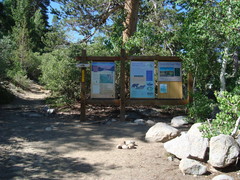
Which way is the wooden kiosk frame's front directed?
toward the camera

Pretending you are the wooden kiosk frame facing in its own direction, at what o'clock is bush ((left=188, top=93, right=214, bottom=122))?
The bush is roughly at 10 o'clock from the wooden kiosk frame.

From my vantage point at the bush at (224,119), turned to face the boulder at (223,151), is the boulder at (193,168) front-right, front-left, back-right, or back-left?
front-right

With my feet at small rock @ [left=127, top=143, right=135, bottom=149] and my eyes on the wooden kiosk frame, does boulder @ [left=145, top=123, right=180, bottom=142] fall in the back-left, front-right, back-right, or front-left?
front-right

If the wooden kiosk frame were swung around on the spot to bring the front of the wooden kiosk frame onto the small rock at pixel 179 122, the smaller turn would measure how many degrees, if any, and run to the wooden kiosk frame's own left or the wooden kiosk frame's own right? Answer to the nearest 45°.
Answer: approximately 90° to the wooden kiosk frame's own left

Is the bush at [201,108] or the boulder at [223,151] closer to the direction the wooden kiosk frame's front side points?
the boulder

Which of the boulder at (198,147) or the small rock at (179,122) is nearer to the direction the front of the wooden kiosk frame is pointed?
the boulder

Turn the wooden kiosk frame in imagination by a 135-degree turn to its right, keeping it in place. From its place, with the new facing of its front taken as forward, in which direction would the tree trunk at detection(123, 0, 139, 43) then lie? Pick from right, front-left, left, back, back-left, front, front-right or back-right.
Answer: front-right

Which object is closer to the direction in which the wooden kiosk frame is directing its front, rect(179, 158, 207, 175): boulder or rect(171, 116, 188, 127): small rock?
the boulder

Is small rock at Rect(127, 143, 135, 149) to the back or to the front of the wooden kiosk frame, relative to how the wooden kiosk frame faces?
to the front

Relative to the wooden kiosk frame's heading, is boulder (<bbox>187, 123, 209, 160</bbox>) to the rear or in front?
in front

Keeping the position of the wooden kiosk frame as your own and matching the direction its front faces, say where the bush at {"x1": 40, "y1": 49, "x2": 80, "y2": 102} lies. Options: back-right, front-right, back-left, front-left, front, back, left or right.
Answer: back-right

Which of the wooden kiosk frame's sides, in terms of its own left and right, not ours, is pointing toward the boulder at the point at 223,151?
front
